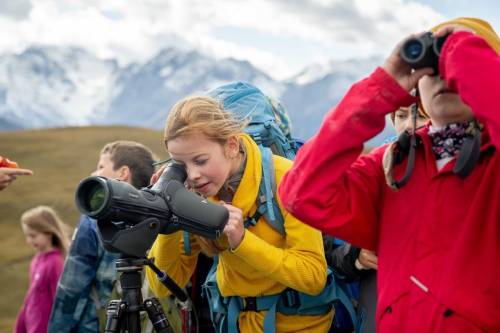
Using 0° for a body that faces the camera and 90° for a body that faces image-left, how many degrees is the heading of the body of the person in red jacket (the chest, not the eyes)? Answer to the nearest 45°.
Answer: approximately 45°

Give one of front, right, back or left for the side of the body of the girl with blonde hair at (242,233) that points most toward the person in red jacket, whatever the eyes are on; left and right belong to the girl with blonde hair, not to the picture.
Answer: left

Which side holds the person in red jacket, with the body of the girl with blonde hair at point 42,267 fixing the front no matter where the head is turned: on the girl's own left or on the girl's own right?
on the girl's own left

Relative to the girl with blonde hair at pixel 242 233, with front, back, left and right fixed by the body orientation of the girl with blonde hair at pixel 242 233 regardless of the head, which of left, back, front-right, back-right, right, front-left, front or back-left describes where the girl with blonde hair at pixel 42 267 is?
right

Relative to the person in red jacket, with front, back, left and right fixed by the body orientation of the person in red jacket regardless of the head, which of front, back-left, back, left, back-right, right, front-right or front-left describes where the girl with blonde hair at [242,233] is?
right

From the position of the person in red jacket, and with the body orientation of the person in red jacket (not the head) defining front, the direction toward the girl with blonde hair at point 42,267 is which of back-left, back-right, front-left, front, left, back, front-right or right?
right
